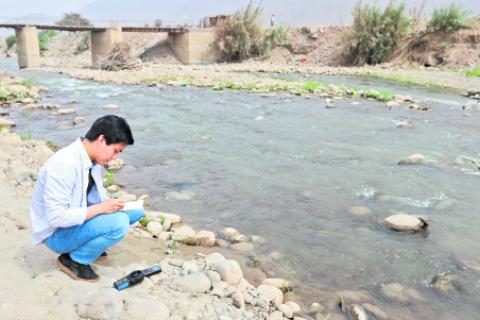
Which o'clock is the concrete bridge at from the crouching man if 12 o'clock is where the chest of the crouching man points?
The concrete bridge is roughly at 9 o'clock from the crouching man.

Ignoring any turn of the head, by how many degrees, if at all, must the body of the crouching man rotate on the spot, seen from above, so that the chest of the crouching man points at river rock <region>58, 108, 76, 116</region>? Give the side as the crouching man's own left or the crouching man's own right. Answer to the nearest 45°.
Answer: approximately 90° to the crouching man's own left

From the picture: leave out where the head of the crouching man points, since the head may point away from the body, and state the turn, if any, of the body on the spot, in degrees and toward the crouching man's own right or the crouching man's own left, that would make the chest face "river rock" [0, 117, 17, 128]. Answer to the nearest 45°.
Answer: approximately 90° to the crouching man's own left

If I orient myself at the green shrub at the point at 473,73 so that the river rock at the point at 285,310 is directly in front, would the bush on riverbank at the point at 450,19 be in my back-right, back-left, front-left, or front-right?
back-right

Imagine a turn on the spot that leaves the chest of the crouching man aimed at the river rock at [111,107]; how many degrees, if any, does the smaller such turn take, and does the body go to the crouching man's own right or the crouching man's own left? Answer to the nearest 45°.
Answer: approximately 90° to the crouching man's own left

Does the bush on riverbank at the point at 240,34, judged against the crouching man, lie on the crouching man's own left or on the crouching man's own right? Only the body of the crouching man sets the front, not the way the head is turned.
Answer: on the crouching man's own left

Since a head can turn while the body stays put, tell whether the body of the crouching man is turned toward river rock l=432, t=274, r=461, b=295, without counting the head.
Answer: yes

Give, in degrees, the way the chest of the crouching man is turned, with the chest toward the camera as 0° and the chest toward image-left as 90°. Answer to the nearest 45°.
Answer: approximately 270°
